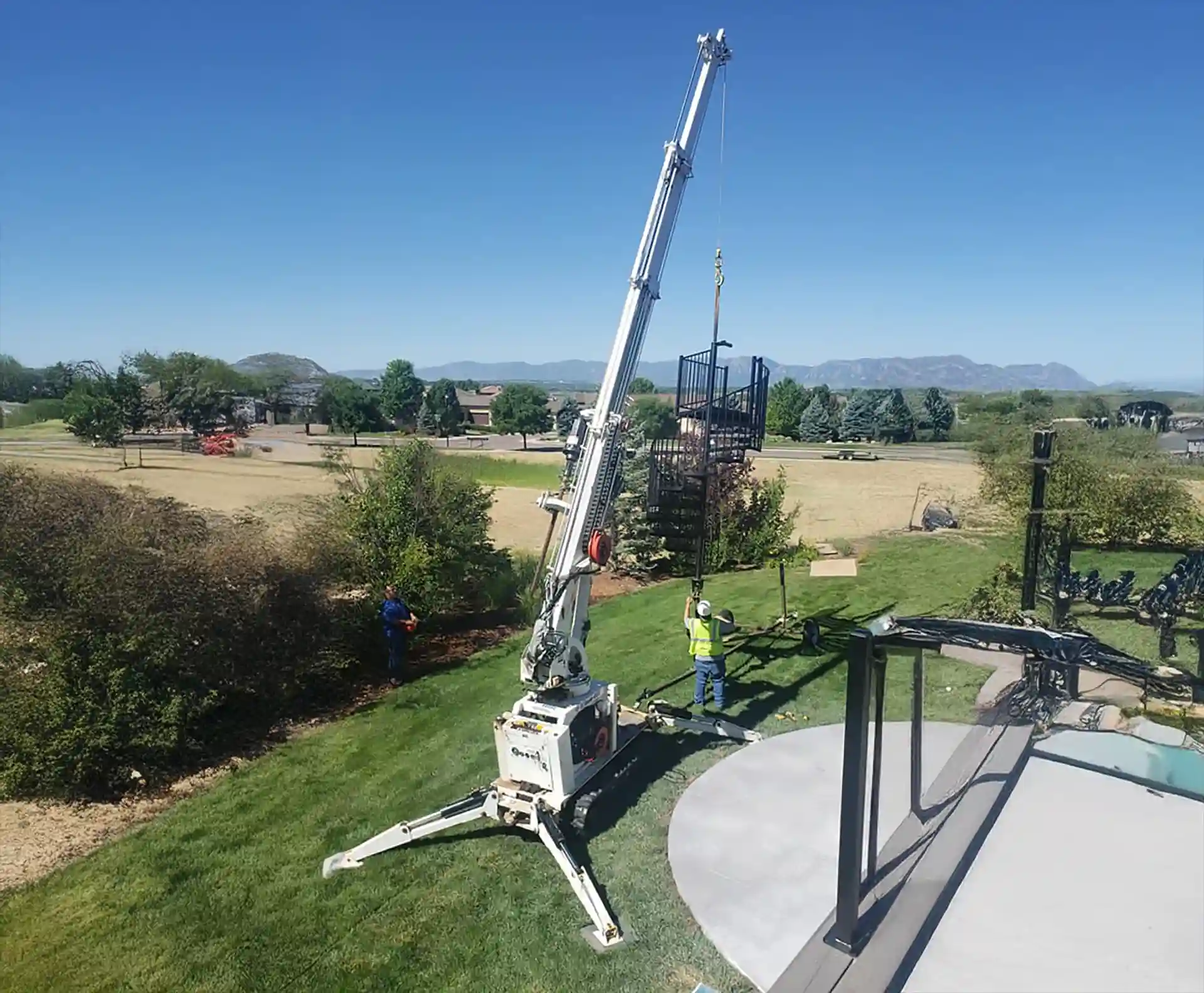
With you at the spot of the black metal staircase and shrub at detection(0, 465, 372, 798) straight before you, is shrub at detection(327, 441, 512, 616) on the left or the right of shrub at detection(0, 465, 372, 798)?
right

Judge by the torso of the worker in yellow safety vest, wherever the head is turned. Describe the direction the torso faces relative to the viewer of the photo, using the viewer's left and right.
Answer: facing away from the viewer

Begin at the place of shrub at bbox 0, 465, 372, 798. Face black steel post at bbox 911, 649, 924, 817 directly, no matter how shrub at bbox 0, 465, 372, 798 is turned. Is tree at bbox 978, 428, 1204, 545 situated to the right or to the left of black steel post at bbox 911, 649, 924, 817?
left

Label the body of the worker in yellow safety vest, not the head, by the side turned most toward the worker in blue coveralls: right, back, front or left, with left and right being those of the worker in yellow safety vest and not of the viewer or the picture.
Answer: left

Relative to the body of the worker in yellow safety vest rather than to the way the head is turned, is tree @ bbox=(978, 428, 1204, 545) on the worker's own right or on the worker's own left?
on the worker's own right

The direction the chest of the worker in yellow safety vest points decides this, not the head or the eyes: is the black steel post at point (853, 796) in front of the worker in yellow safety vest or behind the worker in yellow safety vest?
behind

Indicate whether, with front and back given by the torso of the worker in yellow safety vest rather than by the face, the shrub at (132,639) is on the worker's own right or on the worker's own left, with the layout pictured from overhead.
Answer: on the worker's own left

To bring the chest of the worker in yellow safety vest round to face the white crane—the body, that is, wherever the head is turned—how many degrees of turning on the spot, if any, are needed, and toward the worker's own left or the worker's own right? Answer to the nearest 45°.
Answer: approximately 135° to the worker's own left

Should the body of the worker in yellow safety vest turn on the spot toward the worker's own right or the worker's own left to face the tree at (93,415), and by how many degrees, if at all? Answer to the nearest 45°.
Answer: approximately 45° to the worker's own left

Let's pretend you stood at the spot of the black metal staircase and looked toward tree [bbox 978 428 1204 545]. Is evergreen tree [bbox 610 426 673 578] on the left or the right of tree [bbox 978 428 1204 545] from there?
left

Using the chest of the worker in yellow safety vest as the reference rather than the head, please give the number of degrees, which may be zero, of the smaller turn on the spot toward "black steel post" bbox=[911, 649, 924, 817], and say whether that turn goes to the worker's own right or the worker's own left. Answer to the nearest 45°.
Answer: approximately 135° to the worker's own right

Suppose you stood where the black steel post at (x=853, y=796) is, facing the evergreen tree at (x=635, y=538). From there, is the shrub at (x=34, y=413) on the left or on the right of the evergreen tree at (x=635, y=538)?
left

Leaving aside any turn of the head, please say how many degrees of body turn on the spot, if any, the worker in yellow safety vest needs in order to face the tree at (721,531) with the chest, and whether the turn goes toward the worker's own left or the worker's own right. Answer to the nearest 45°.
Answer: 0° — they already face it
